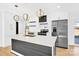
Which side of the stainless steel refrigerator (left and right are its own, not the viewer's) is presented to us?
front
